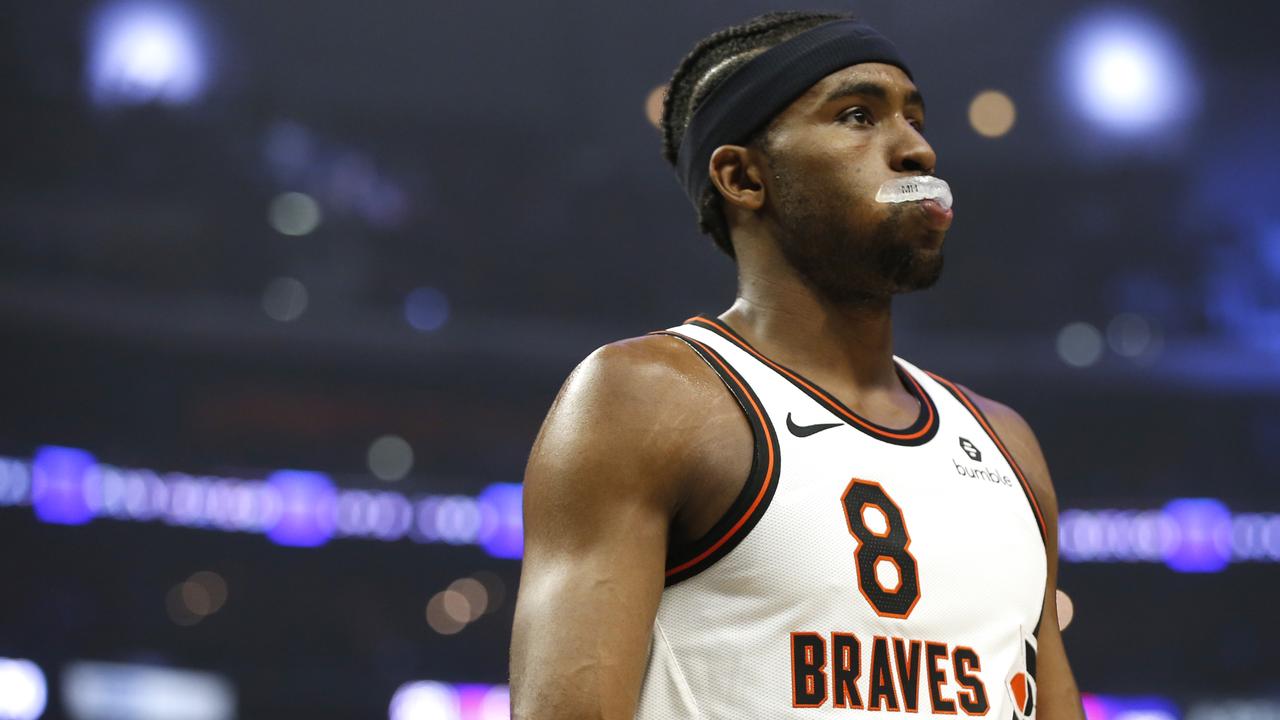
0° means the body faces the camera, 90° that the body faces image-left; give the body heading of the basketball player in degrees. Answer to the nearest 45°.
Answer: approximately 315°

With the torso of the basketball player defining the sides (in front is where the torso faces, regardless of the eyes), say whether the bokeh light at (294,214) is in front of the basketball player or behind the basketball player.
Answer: behind

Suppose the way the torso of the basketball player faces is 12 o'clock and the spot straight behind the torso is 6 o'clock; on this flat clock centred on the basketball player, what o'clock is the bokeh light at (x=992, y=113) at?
The bokeh light is roughly at 8 o'clock from the basketball player.

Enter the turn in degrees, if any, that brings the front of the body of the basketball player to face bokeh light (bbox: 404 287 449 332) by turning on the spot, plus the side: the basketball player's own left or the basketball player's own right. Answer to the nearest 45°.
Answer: approximately 135° to the basketball player's own left

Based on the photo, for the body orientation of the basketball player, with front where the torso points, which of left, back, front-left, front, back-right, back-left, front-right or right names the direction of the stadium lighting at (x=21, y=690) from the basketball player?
back

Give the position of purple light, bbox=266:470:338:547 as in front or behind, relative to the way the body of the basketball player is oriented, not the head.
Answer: behind

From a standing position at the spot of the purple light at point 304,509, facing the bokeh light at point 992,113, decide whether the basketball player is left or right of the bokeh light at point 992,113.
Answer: right

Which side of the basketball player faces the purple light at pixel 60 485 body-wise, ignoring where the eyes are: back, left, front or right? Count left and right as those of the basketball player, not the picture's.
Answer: back

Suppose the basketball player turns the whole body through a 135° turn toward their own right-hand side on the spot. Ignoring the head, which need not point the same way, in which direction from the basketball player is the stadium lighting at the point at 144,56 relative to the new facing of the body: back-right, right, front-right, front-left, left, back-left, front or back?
front-right

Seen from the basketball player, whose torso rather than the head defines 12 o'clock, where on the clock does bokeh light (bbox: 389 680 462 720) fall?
The bokeh light is roughly at 7 o'clock from the basketball player.

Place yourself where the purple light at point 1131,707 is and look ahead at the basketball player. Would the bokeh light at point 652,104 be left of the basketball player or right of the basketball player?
right

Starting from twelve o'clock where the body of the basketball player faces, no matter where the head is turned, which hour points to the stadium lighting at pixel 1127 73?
The stadium lighting is roughly at 8 o'clock from the basketball player.

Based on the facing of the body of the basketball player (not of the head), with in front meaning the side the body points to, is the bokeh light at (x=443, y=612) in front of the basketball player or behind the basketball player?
behind

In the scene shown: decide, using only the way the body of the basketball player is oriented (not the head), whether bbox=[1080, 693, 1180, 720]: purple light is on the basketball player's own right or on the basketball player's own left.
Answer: on the basketball player's own left
